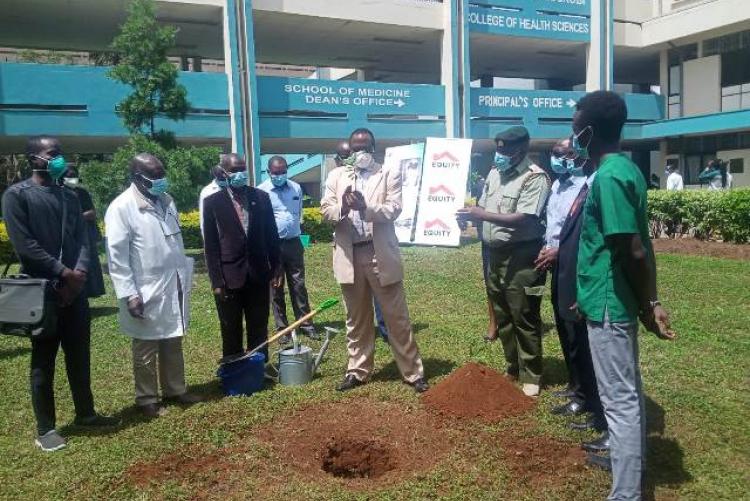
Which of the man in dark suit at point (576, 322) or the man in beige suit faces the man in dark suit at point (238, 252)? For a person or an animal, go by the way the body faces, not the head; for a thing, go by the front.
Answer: the man in dark suit at point (576, 322)

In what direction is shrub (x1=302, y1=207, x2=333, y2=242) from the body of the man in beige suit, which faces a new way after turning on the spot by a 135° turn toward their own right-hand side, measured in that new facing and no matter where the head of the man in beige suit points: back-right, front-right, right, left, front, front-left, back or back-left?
front-right

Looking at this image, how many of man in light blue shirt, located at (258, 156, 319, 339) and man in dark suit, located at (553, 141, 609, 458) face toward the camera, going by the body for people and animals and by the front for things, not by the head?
1

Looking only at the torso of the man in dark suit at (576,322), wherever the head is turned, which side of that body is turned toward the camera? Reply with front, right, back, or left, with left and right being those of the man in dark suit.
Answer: left

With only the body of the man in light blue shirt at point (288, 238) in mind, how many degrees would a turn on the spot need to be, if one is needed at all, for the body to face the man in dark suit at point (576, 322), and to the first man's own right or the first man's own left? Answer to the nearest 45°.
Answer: approximately 45° to the first man's own left

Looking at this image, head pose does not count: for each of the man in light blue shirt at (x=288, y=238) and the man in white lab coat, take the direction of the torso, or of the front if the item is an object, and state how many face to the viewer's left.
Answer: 0

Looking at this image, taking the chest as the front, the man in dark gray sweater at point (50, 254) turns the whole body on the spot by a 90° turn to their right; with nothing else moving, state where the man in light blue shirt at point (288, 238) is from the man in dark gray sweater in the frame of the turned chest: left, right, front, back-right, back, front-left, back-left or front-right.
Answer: back
